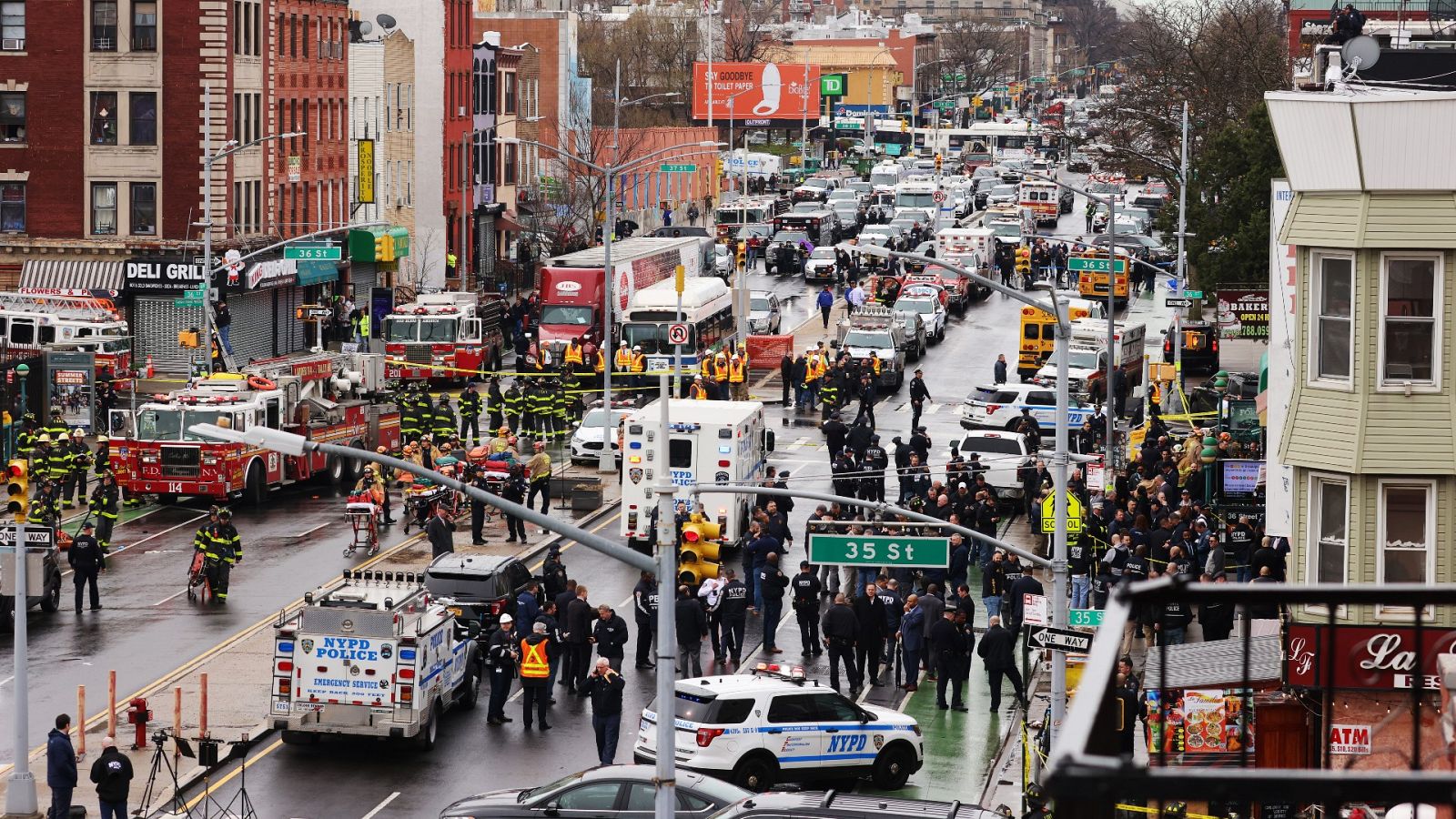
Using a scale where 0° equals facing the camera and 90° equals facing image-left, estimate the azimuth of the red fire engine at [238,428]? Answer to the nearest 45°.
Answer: approximately 45°

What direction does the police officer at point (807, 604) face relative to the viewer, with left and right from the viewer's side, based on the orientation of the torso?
facing away from the viewer

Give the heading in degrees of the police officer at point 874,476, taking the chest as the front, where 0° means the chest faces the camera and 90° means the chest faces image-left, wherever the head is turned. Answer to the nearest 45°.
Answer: approximately 180°

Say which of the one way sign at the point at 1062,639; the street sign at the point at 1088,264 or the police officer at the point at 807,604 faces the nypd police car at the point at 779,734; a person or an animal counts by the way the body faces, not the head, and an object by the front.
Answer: the street sign
